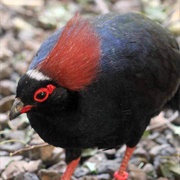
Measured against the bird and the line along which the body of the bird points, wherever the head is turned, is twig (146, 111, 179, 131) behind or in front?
behind

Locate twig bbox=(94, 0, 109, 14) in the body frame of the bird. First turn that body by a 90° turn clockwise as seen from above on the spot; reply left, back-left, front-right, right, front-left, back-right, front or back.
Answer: front-right

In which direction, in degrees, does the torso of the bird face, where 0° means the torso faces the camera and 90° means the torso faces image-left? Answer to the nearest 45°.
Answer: approximately 45°
